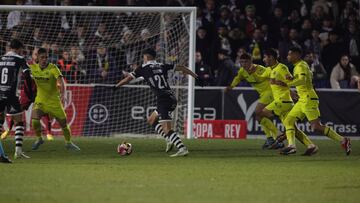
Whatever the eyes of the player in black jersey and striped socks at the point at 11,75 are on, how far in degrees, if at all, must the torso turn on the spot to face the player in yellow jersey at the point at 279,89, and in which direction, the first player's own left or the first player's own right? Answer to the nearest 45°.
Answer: approximately 45° to the first player's own right

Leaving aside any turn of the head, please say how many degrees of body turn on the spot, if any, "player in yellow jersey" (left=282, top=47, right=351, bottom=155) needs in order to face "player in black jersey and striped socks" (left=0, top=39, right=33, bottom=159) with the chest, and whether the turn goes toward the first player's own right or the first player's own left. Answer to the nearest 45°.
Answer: approximately 45° to the first player's own left

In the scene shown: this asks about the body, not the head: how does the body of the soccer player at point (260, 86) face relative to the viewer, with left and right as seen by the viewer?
facing the viewer and to the left of the viewer

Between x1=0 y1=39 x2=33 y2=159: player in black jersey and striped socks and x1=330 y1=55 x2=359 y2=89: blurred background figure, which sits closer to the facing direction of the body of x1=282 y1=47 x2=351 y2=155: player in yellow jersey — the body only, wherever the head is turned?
the player in black jersey and striped socks

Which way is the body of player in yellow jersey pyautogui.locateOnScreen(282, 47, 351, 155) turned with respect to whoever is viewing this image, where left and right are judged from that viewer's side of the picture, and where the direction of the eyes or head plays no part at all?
facing to the left of the viewer

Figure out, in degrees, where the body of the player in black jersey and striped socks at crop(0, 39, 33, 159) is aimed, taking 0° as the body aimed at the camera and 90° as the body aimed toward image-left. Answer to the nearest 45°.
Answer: approximately 225°

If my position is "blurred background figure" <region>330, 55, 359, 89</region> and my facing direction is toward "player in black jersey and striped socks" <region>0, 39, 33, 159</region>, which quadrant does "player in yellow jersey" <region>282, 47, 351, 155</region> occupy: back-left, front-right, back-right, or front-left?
front-left

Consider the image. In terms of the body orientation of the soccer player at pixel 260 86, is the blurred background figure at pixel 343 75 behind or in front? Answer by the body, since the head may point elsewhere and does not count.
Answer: behind

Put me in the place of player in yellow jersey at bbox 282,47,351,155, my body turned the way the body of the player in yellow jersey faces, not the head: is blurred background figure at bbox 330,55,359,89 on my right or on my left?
on my right

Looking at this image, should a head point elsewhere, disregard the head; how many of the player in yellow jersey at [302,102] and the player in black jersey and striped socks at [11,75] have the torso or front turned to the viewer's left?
1
